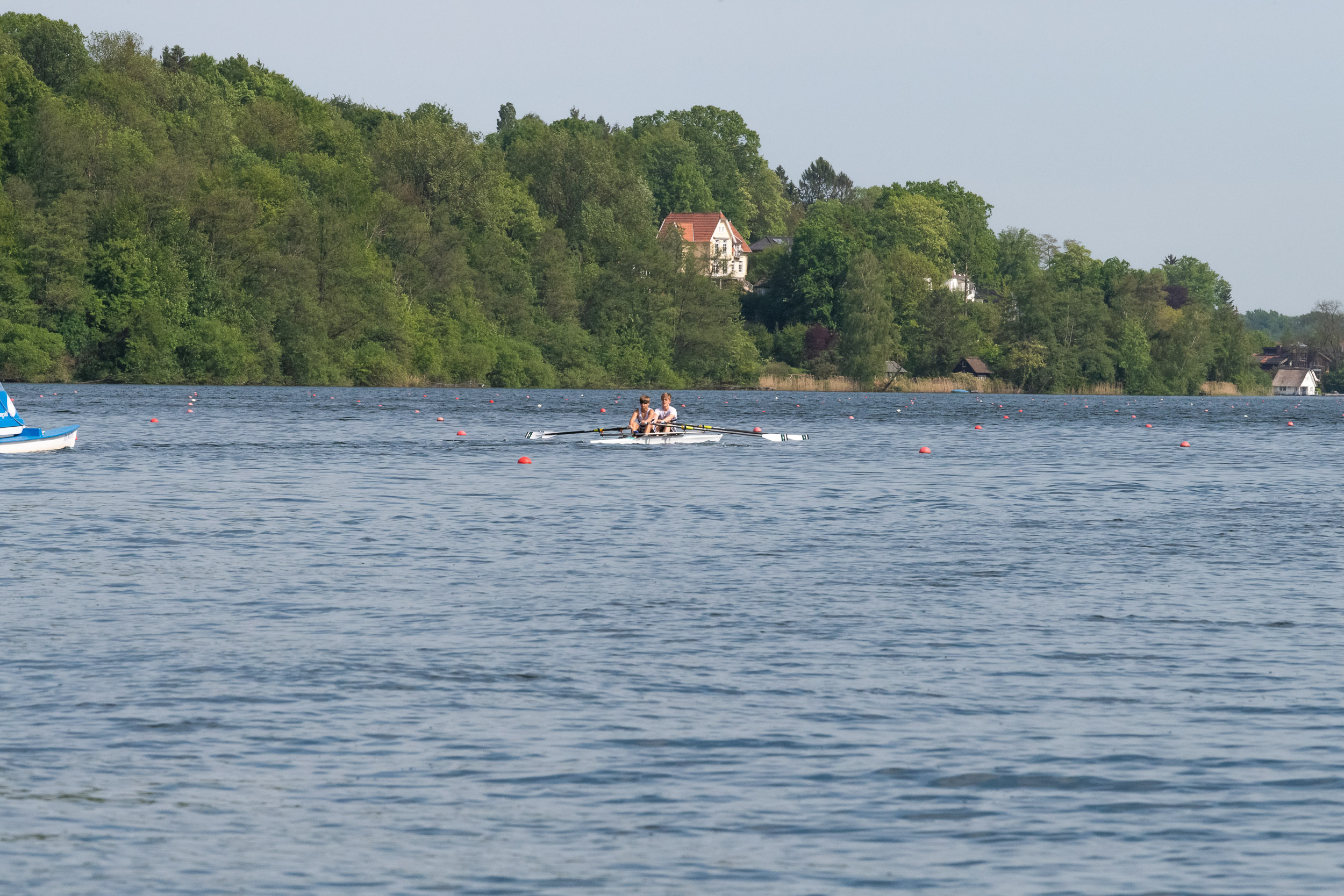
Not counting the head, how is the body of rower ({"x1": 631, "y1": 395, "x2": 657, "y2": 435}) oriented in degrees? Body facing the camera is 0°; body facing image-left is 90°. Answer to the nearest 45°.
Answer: approximately 45°

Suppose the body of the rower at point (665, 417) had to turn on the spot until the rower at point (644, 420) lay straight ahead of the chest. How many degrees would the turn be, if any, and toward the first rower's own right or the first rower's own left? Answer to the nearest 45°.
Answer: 0° — they already face them

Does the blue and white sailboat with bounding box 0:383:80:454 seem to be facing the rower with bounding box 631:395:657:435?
yes

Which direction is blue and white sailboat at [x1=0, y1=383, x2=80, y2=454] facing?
to the viewer's right

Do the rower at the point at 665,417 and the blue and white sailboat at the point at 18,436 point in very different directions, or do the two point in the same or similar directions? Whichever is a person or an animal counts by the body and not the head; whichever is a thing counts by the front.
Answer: very different directions

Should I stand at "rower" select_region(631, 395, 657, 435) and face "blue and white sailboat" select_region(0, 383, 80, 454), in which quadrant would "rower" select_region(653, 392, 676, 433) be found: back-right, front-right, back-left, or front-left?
back-right

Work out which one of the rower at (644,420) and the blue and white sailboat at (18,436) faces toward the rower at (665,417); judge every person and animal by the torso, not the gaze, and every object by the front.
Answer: the blue and white sailboat

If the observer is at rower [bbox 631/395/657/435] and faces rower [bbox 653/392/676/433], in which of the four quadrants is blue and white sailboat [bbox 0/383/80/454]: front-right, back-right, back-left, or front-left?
back-left

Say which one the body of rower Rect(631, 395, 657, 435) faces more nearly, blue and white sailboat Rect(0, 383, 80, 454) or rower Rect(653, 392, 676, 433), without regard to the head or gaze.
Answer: the blue and white sailboat
